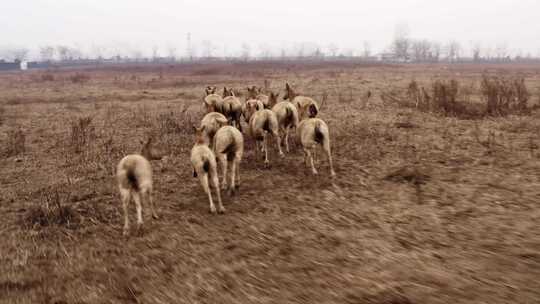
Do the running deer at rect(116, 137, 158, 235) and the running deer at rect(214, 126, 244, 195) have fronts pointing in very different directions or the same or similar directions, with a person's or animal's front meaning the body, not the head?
same or similar directions

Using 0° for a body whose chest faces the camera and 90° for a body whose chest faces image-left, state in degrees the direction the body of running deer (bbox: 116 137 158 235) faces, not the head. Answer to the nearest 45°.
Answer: approximately 180°

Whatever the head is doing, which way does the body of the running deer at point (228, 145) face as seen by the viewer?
away from the camera

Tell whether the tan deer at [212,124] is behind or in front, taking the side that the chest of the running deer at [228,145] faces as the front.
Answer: in front

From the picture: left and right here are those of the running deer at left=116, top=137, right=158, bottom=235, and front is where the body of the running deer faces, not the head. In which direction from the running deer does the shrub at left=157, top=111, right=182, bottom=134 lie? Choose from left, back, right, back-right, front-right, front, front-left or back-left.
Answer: front

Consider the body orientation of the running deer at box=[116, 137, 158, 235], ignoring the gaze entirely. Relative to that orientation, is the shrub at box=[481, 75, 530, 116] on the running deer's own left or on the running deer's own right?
on the running deer's own right

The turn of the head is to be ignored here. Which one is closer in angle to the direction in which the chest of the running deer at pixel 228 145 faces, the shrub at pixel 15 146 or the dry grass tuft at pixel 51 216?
the shrub

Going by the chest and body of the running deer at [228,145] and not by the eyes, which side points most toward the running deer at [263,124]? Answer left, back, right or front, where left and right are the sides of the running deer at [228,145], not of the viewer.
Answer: front

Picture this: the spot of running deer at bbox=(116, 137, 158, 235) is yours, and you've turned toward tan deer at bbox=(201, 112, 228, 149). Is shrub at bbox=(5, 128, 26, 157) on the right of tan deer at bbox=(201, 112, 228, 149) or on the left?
left

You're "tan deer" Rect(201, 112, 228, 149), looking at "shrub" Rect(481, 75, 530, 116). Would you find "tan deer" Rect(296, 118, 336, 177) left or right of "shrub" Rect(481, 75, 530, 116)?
right

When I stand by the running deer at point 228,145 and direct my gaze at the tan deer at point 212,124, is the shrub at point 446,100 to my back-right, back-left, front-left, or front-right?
front-right

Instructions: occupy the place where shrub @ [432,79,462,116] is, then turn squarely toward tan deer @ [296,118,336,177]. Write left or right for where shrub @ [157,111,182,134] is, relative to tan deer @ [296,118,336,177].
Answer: right

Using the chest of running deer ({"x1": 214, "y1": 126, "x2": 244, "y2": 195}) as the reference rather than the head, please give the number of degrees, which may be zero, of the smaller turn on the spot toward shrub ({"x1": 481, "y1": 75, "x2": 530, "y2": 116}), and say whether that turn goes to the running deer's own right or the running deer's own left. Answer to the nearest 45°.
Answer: approximately 45° to the running deer's own right
